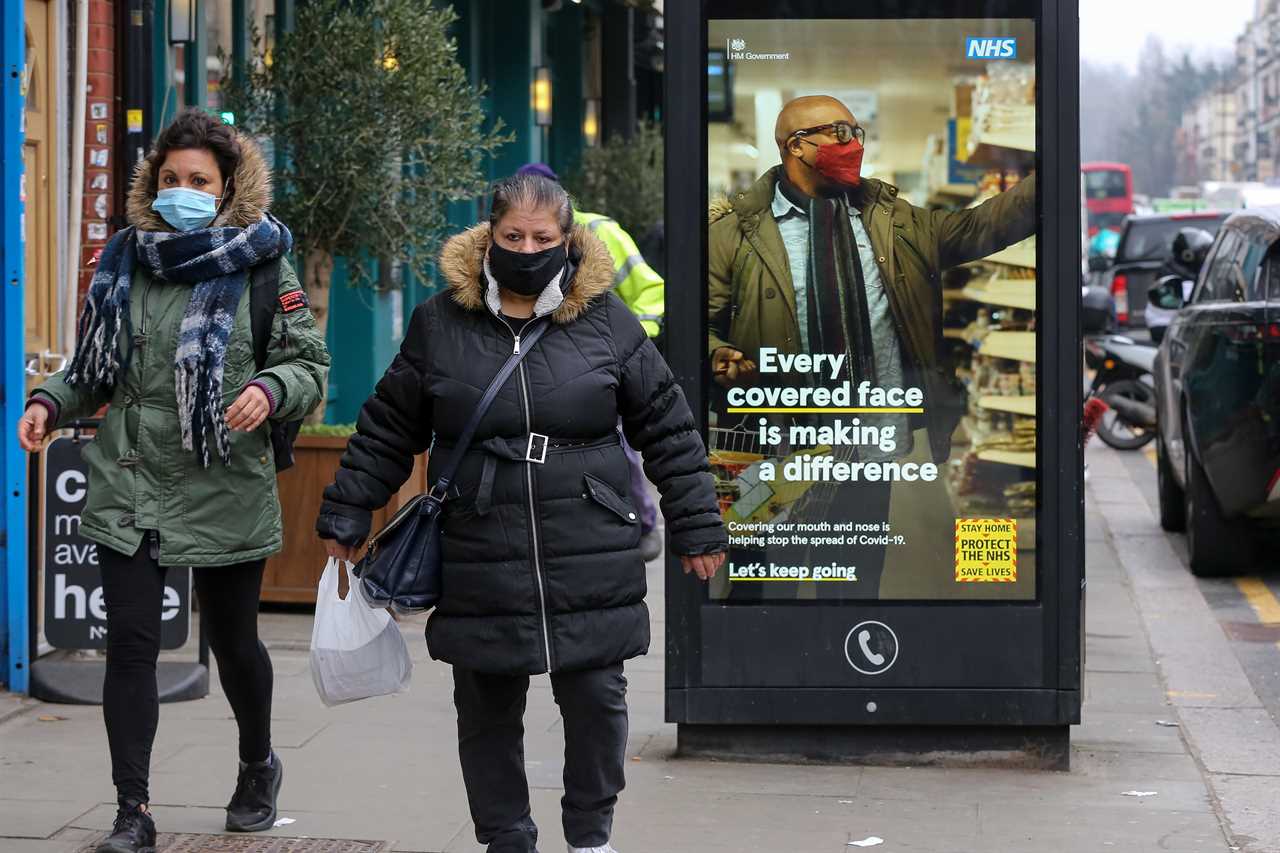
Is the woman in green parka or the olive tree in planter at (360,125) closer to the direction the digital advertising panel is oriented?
the woman in green parka

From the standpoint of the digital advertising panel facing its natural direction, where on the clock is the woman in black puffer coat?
The woman in black puffer coat is roughly at 1 o'clock from the digital advertising panel.

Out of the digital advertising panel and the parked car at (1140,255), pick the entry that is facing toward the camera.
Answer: the digital advertising panel

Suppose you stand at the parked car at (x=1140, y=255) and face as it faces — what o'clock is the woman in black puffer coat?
The woman in black puffer coat is roughly at 6 o'clock from the parked car.

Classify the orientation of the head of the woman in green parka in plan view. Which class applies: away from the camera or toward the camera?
toward the camera

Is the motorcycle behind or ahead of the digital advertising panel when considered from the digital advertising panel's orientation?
behind

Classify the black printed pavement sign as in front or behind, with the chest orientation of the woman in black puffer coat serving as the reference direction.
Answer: behind

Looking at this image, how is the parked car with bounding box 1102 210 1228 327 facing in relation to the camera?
away from the camera

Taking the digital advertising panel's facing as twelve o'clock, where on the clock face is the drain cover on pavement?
The drain cover on pavement is roughly at 2 o'clock from the digital advertising panel.

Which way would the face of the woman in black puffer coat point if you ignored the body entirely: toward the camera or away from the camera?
toward the camera

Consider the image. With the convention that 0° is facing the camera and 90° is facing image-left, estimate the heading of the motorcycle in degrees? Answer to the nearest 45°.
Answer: approximately 225°

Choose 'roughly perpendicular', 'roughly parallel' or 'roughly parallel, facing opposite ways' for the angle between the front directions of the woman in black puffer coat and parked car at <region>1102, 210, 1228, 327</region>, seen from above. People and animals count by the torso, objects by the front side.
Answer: roughly parallel, facing opposite ways

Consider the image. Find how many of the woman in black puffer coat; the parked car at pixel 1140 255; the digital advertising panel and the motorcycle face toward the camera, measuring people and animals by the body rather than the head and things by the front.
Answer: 2

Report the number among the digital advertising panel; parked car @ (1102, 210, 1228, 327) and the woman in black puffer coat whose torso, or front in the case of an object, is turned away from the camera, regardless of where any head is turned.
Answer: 1

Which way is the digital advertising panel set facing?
toward the camera

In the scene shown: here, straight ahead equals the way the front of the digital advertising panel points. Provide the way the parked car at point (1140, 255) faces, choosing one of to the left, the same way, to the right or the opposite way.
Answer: the opposite way

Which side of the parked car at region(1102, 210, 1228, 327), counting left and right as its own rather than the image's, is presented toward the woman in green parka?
back

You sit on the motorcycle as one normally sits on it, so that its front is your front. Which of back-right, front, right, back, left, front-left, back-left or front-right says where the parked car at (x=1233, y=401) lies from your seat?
back-right
